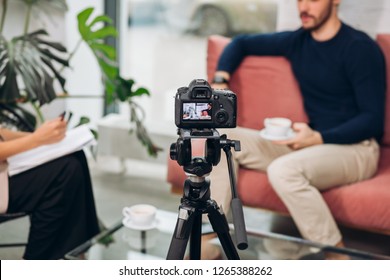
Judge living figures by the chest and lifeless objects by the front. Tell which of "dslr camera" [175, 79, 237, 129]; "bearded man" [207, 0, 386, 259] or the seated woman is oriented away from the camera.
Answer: the dslr camera

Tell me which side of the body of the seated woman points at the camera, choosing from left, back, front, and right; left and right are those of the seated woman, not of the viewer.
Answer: right

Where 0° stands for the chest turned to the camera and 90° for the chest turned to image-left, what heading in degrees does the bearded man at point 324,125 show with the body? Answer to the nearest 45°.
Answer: approximately 45°

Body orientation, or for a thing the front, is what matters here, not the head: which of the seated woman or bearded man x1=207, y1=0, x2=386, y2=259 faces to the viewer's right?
the seated woman

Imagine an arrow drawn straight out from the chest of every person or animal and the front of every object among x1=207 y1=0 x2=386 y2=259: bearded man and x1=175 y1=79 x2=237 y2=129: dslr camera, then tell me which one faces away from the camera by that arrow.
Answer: the dslr camera

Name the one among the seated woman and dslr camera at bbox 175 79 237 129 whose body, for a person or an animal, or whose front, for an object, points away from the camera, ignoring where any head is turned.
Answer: the dslr camera

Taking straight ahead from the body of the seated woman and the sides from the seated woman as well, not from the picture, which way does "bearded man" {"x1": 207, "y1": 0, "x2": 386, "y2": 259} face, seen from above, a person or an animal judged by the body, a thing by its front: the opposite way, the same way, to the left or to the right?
the opposite way

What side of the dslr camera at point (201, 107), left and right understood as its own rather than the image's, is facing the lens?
back

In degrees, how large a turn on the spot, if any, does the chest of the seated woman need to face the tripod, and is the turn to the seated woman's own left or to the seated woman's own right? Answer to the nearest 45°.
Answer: approximately 90° to the seated woman's own right

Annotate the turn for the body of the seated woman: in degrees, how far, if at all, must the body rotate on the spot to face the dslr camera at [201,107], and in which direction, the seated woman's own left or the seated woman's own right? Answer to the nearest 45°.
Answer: approximately 90° to the seated woman's own right

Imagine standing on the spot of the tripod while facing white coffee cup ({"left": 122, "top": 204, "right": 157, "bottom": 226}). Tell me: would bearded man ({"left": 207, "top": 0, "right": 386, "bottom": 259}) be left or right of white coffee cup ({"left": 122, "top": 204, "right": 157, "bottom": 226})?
right
